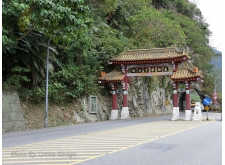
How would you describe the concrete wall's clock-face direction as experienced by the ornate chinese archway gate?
The concrete wall is roughly at 1 o'clock from the ornate chinese archway gate.

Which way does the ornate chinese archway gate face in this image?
toward the camera
